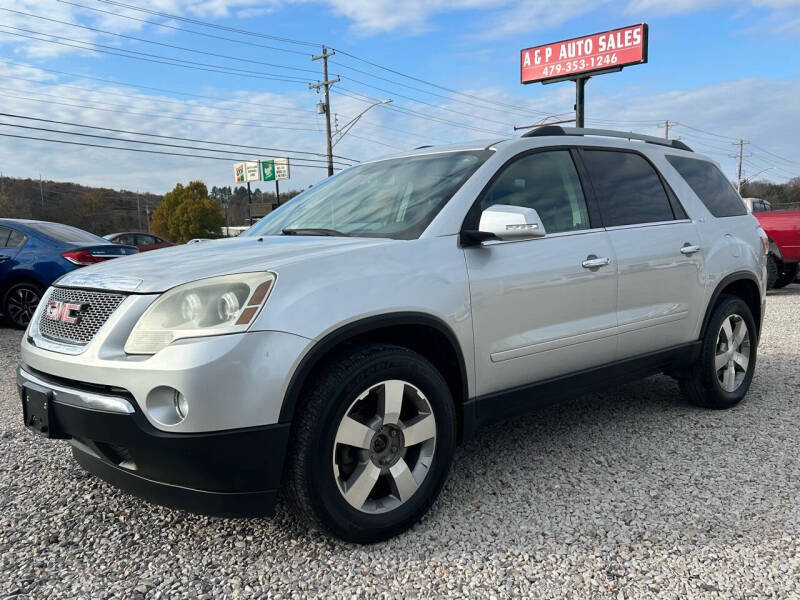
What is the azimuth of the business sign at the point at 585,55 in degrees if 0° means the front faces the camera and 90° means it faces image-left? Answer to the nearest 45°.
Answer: approximately 45°

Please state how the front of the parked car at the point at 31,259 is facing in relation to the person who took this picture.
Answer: facing away from the viewer and to the left of the viewer

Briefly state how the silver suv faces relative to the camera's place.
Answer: facing the viewer and to the left of the viewer

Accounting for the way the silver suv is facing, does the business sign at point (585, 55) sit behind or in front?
behind

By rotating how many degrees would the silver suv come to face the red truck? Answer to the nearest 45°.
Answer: approximately 180°

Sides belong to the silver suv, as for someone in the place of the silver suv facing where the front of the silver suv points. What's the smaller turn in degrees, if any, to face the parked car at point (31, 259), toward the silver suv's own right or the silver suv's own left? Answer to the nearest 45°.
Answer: approximately 90° to the silver suv's own right

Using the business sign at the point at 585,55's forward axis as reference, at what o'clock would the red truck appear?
The red truck is roughly at 10 o'clock from the business sign.

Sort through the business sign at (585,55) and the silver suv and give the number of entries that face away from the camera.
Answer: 0

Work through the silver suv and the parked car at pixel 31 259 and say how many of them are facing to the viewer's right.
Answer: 0

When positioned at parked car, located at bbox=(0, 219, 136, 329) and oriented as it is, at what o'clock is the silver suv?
The silver suv is roughly at 7 o'clock from the parked car.
